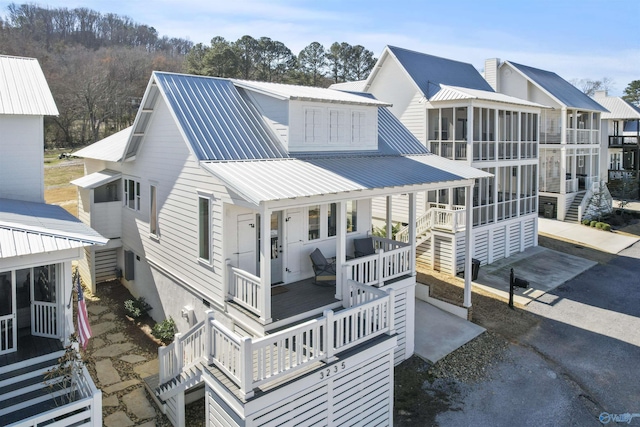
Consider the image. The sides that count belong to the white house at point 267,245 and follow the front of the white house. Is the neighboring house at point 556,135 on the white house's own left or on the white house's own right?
on the white house's own left

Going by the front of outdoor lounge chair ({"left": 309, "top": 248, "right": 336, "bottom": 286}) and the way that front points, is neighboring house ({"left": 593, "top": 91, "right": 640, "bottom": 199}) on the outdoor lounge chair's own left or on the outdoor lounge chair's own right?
on the outdoor lounge chair's own left

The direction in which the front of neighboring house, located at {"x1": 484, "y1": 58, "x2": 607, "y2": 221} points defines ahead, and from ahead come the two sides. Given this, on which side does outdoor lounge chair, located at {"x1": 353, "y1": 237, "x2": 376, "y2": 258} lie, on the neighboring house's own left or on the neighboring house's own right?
on the neighboring house's own right

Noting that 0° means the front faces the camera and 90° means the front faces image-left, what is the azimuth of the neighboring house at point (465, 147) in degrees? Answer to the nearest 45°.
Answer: approximately 315°
